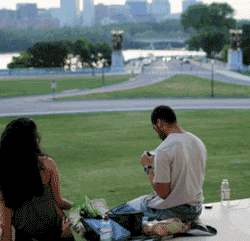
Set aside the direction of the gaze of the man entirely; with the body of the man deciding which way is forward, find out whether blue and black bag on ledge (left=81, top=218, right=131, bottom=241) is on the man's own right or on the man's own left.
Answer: on the man's own left

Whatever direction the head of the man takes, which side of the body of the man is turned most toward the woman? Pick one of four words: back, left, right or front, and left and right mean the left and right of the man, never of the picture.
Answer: left

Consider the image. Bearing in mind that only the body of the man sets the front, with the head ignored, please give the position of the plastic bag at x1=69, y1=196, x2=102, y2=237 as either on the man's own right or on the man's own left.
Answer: on the man's own left

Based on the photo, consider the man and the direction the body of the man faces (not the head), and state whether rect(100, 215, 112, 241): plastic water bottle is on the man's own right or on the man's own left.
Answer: on the man's own left

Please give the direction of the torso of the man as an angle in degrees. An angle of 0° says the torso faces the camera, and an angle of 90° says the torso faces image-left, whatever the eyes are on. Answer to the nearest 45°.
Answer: approximately 135°

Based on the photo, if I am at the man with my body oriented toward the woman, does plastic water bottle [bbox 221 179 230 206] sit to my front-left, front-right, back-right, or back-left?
back-right
